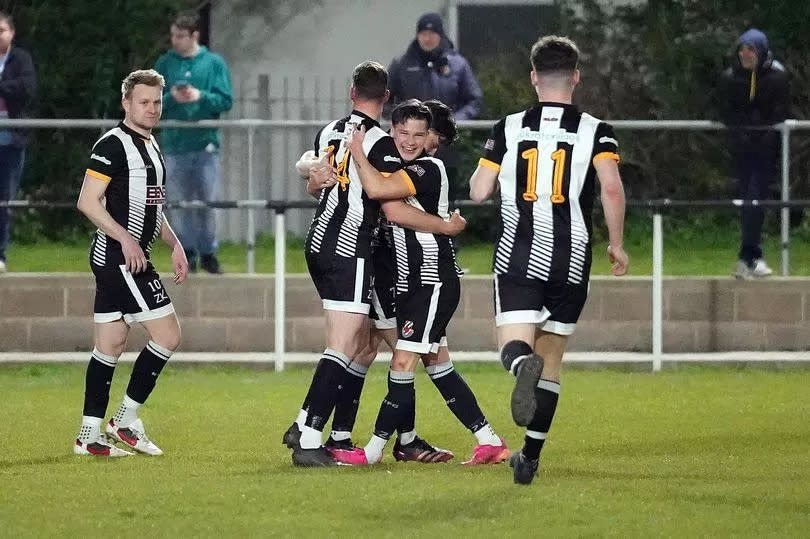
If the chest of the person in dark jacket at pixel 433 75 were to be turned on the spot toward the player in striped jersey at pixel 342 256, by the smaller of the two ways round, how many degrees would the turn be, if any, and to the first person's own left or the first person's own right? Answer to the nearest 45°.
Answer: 0° — they already face them

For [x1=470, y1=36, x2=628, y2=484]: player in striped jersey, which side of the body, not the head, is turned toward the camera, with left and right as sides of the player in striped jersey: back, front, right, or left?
back

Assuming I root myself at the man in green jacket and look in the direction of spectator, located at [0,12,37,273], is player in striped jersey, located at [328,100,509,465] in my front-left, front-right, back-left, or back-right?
back-left

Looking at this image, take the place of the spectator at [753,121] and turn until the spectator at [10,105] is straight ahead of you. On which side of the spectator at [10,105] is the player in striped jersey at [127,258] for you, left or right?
left

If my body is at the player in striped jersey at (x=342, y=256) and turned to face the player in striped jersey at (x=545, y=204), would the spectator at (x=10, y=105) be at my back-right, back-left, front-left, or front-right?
back-left

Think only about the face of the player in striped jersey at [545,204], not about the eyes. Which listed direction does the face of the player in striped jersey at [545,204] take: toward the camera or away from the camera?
away from the camera

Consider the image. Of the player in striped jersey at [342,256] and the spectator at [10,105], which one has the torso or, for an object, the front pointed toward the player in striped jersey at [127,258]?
the spectator

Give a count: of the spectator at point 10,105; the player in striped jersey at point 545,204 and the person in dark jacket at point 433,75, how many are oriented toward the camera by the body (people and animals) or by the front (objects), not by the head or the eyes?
2

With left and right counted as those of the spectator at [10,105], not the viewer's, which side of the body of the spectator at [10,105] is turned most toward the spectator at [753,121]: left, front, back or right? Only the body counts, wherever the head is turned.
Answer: left

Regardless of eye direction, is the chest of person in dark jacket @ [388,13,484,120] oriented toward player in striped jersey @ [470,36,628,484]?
yes

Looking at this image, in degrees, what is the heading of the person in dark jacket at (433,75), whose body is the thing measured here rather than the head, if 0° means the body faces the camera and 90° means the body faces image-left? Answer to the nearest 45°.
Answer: approximately 0°

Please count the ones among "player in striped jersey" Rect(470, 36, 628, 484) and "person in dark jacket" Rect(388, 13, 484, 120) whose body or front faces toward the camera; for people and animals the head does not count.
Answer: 1

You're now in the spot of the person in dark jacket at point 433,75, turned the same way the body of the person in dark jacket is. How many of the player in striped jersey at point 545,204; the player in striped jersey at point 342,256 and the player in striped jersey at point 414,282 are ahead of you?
3
